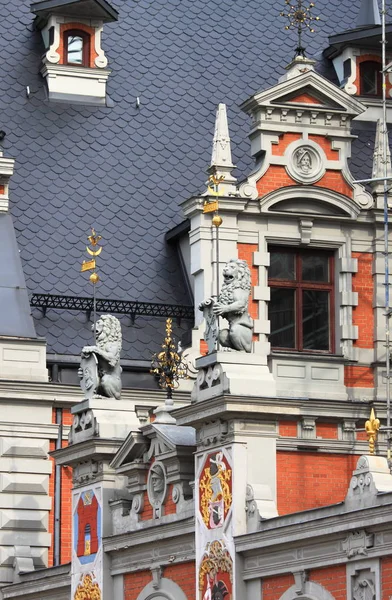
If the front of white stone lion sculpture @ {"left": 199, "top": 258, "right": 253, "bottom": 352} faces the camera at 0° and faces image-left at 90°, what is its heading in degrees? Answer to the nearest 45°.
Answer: approximately 45°

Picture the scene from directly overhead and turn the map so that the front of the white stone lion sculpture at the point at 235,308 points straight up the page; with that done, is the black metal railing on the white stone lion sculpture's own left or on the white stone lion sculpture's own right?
on the white stone lion sculpture's own right
